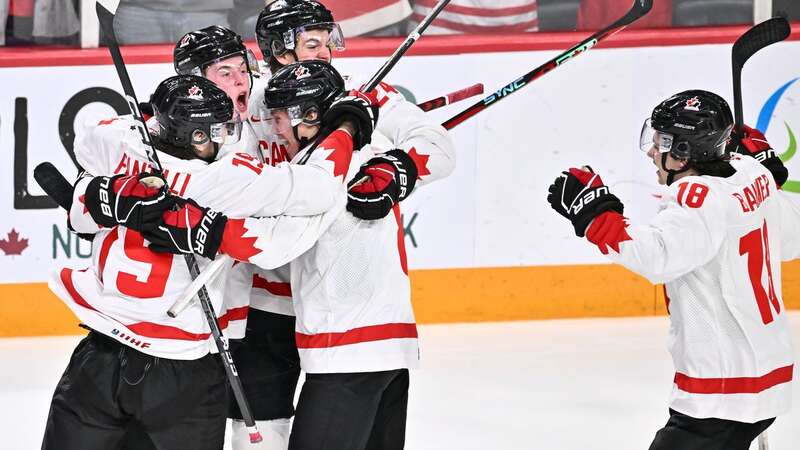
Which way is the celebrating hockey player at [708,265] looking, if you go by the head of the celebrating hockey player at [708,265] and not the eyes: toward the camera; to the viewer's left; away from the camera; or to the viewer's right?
to the viewer's left

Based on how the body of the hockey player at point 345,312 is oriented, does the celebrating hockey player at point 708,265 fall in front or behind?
behind

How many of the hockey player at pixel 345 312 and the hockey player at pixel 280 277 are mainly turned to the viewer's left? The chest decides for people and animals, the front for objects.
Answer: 1

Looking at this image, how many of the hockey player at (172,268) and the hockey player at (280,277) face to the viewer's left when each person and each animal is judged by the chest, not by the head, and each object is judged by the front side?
0

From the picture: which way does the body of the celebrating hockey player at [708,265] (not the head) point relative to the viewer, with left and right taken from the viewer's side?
facing away from the viewer and to the left of the viewer

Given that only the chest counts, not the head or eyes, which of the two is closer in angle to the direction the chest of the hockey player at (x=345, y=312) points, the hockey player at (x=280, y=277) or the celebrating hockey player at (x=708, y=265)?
the hockey player

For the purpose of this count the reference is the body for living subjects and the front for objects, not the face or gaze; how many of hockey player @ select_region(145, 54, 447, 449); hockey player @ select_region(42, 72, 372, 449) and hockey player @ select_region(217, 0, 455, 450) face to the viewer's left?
1

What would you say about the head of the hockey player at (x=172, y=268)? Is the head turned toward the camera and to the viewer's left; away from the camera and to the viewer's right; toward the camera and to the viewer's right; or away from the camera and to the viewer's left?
away from the camera and to the viewer's right

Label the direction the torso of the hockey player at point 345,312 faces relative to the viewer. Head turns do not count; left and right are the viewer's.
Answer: facing to the left of the viewer

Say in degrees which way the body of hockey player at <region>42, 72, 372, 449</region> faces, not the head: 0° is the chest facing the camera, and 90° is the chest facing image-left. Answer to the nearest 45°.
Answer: approximately 225°
